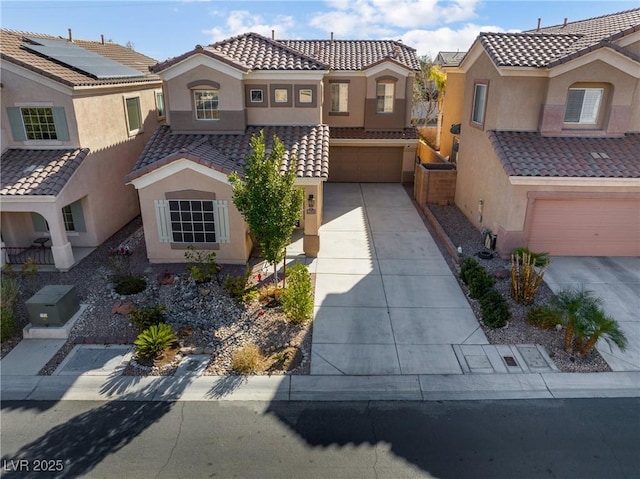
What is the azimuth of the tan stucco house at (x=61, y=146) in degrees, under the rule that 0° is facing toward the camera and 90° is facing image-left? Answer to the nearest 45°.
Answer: approximately 45°

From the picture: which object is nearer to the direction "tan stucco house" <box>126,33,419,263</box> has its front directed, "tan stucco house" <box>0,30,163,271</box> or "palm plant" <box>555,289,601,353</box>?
the palm plant

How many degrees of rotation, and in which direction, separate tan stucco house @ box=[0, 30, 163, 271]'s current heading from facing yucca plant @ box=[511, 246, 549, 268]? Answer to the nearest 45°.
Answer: approximately 90° to its left

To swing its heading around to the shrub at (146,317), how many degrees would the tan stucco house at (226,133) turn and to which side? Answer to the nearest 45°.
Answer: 0° — it already faces it

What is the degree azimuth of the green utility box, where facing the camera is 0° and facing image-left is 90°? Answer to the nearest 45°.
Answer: approximately 45°

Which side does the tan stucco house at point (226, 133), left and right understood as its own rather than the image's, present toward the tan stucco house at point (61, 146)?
right

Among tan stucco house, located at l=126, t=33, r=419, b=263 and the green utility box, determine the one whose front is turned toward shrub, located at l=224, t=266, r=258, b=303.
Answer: the tan stucco house

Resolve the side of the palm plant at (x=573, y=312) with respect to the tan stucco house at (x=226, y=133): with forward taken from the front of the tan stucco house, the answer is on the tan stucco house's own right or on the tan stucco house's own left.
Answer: on the tan stucco house's own left

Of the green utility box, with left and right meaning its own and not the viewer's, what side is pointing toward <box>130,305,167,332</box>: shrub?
left
